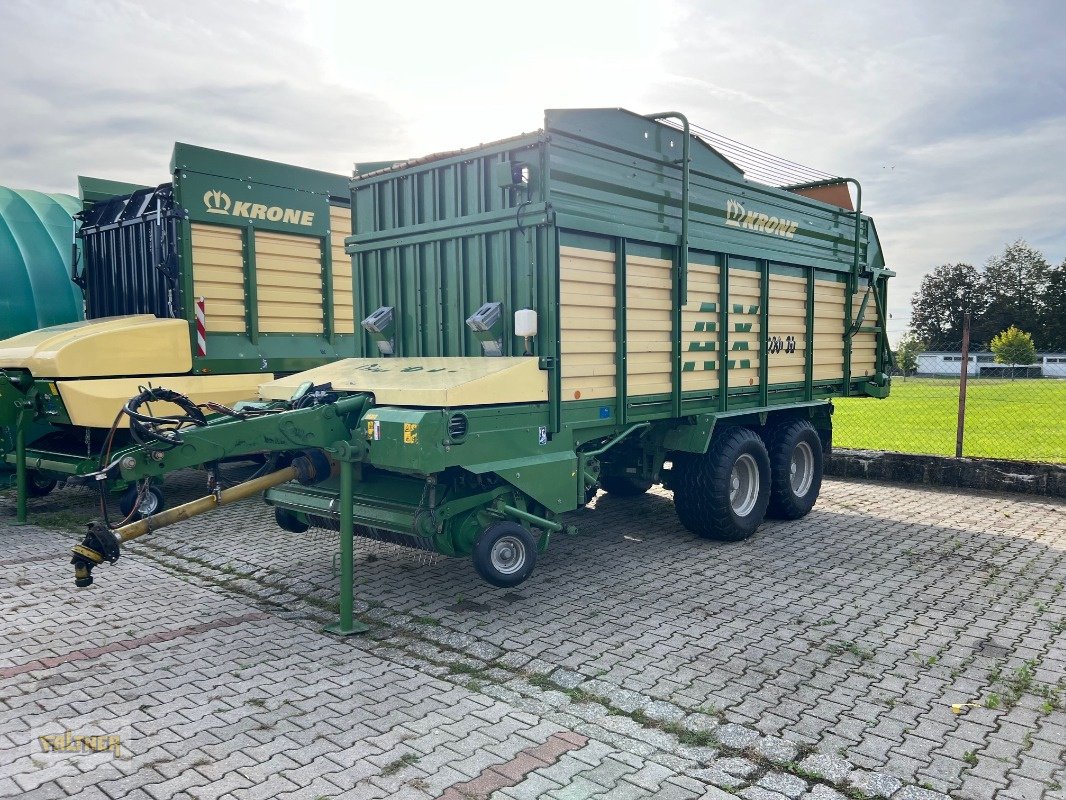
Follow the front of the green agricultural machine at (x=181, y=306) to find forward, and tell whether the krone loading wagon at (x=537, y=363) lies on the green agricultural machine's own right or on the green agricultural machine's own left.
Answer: on the green agricultural machine's own left

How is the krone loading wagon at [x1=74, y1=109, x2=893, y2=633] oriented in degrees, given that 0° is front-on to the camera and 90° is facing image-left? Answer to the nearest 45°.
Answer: approximately 45°

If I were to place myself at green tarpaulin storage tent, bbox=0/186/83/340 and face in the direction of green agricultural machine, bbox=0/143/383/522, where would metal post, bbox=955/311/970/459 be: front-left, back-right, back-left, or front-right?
front-left

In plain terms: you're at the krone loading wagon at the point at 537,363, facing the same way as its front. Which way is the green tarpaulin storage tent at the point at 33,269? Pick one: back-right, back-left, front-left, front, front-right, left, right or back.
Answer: right

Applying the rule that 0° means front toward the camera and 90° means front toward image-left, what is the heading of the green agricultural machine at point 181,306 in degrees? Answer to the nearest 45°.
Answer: approximately 45°

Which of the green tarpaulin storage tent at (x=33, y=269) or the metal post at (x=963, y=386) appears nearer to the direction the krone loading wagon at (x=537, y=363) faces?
the green tarpaulin storage tent

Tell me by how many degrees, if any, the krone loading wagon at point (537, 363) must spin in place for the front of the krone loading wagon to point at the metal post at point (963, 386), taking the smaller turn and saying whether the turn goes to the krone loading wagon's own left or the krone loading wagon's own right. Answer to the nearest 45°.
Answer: approximately 180°

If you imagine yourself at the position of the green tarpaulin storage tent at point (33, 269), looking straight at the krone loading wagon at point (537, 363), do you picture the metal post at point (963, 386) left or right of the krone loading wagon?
left

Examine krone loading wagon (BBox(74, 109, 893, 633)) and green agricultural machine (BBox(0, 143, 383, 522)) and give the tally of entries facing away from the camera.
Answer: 0

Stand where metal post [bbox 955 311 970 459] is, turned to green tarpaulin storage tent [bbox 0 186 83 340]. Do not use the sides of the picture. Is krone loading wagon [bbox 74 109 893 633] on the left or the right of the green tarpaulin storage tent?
left

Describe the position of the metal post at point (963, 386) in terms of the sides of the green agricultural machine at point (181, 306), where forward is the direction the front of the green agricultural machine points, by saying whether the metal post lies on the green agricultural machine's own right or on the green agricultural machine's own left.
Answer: on the green agricultural machine's own left

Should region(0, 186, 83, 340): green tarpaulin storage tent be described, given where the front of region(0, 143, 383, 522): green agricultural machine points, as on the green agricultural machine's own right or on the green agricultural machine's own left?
on the green agricultural machine's own right

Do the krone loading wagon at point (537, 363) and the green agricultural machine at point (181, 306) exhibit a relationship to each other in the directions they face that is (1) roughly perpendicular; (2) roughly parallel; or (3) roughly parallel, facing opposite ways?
roughly parallel

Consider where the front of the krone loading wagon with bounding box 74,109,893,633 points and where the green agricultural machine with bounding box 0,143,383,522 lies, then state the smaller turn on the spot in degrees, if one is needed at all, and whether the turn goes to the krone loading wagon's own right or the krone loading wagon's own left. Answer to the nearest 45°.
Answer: approximately 90° to the krone loading wagon's own right
